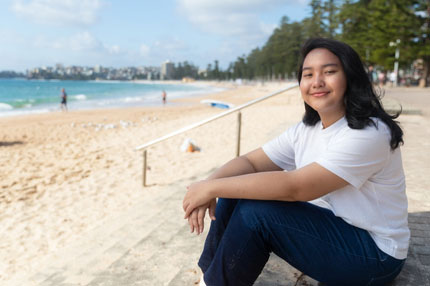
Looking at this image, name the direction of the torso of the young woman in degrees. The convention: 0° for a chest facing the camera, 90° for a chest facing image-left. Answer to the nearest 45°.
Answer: approximately 45°
